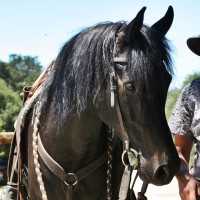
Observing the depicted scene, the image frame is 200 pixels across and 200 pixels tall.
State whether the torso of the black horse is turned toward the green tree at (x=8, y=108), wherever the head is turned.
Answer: no

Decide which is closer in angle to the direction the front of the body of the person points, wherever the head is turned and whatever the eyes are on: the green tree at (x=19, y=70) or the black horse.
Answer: the black horse

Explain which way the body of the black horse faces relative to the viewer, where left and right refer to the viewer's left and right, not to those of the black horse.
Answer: facing the viewer and to the right of the viewer

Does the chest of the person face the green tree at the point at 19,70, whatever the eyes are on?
no

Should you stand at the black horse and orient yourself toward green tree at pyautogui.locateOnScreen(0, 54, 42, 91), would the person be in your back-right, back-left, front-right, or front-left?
back-right
